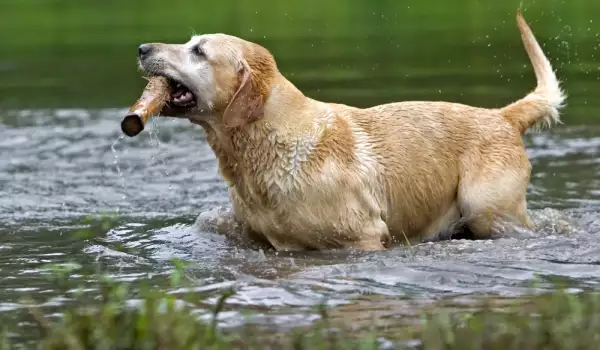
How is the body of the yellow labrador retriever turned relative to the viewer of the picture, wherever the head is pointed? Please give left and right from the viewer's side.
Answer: facing to the left of the viewer
